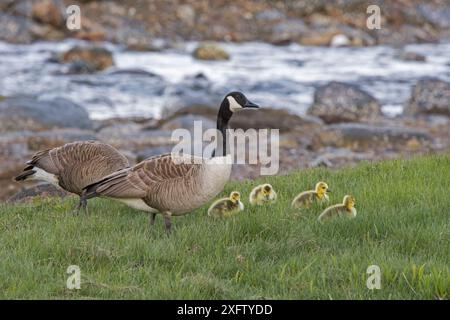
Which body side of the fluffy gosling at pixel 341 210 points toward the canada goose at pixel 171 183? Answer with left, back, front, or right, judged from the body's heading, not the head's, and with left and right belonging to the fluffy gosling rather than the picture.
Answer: back

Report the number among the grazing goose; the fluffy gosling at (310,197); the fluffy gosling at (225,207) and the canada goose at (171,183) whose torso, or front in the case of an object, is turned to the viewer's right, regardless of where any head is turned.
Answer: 4

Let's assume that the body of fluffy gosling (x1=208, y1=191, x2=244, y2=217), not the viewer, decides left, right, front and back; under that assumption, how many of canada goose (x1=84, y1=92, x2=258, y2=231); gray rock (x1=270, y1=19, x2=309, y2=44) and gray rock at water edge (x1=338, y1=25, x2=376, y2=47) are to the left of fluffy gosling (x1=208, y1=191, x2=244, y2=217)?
2

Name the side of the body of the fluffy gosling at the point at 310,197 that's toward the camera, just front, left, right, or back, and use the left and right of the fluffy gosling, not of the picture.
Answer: right

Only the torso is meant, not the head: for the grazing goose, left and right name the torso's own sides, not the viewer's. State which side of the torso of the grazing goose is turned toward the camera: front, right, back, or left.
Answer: right

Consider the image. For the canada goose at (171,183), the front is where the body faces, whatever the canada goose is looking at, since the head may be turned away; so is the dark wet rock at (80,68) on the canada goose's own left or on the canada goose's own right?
on the canada goose's own left

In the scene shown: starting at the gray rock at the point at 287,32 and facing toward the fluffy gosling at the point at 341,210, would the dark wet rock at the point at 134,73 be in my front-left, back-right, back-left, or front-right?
front-right

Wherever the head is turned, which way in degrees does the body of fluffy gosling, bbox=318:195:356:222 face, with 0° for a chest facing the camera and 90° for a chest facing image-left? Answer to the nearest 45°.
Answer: approximately 270°

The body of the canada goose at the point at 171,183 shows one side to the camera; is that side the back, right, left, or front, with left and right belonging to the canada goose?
right

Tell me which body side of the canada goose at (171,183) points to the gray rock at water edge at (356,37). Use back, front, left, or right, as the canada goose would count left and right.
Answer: left

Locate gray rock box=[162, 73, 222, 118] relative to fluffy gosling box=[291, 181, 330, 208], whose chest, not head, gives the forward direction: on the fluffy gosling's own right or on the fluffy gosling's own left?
on the fluffy gosling's own left

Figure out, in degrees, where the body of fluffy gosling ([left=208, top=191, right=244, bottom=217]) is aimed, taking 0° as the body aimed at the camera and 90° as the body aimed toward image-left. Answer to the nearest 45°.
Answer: approximately 270°
